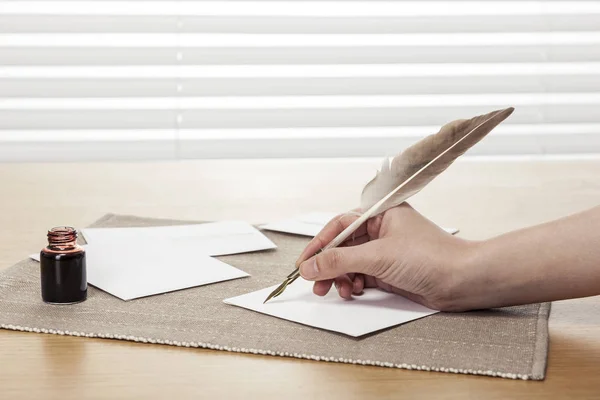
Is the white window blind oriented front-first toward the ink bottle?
yes

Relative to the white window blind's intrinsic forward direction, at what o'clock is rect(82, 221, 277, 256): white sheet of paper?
The white sheet of paper is roughly at 12 o'clock from the white window blind.

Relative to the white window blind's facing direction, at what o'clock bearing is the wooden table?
The wooden table is roughly at 12 o'clock from the white window blind.

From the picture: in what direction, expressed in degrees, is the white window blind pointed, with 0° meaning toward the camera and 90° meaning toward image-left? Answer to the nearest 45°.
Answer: approximately 0°

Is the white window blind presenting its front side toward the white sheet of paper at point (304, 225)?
yes

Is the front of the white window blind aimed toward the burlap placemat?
yes

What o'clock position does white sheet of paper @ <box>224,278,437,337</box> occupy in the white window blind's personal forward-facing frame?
The white sheet of paper is roughly at 12 o'clock from the white window blind.
